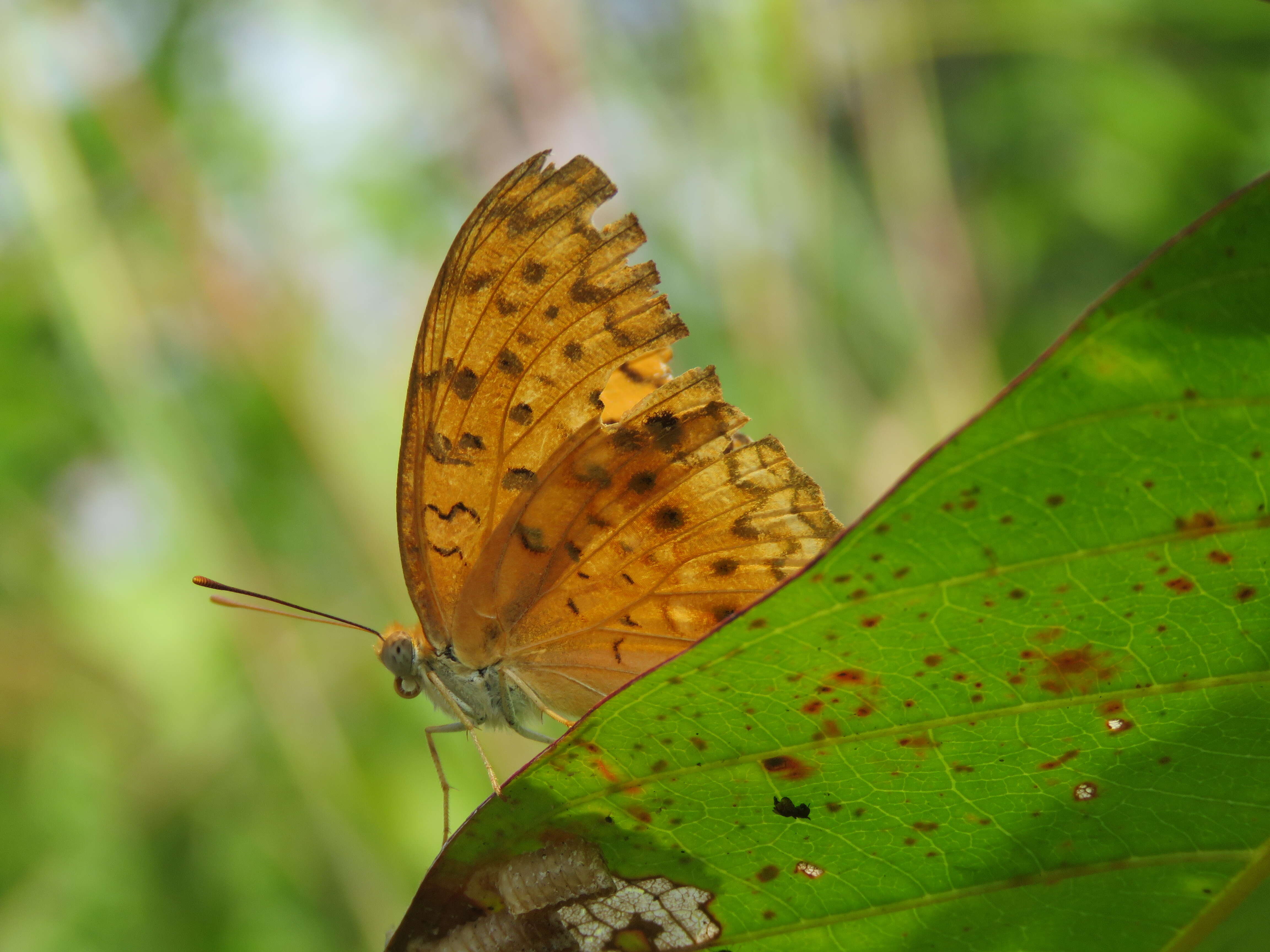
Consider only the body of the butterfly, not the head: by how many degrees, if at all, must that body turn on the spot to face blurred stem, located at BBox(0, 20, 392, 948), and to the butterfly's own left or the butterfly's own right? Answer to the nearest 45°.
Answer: approximately 45° to the butterfly's own right

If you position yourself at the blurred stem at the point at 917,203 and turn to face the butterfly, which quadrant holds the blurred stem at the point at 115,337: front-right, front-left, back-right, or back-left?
front-right

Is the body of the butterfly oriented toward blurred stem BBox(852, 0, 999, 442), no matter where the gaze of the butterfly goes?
no

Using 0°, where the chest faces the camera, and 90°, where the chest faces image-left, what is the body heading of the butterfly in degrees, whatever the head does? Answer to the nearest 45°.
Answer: approximately 90°
